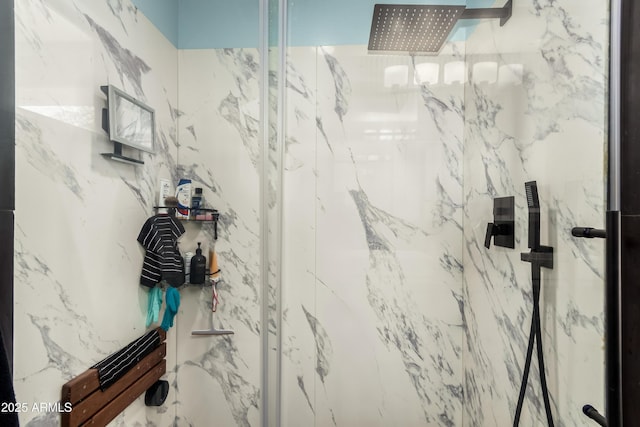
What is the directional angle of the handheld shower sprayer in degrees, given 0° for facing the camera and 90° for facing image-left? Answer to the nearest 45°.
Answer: approximately 45°

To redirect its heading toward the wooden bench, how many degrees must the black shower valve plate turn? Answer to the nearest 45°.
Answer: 0° — it already faces it
